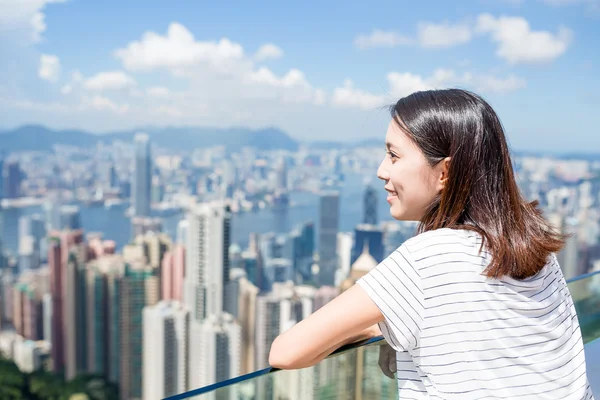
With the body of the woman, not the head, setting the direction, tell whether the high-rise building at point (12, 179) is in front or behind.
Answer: in front

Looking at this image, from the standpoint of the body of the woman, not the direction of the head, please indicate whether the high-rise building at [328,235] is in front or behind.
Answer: in front

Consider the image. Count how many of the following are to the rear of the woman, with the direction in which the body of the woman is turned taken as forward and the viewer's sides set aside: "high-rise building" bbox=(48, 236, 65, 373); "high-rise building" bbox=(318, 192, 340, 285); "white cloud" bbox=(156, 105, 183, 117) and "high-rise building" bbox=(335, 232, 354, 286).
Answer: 0

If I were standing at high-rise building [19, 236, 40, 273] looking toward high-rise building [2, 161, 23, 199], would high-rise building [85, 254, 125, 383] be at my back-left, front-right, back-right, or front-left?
back-right

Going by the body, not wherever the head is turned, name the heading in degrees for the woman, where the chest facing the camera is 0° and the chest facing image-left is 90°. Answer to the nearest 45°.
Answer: approximately 135°

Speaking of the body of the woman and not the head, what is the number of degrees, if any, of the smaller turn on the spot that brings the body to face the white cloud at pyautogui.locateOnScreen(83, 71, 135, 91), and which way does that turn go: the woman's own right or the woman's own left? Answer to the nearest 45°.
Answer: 0° — they already face it

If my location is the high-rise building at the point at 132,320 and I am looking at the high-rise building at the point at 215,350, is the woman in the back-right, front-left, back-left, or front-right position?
front-right

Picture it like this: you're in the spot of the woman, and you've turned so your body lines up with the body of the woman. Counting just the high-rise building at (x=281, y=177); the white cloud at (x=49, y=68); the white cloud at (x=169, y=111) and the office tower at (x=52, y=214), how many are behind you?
0

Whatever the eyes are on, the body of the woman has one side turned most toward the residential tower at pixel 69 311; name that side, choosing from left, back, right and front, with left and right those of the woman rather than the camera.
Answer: front

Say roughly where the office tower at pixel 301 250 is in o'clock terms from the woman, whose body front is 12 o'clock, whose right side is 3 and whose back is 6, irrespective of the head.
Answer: The office tower is roughly at 1 o'clock from the woman.

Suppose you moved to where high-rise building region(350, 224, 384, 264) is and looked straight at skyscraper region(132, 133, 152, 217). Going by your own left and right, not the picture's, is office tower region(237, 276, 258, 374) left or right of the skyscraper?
left

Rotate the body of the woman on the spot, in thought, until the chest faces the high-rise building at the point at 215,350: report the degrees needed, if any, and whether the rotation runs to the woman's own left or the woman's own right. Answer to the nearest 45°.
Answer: approximately 45° to the woman's own right

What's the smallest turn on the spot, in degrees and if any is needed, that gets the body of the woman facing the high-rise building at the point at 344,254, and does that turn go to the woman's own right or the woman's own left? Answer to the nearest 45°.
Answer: approximately 45° to the woman's own right

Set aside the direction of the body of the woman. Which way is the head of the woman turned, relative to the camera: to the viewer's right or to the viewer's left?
to the viewer's left
